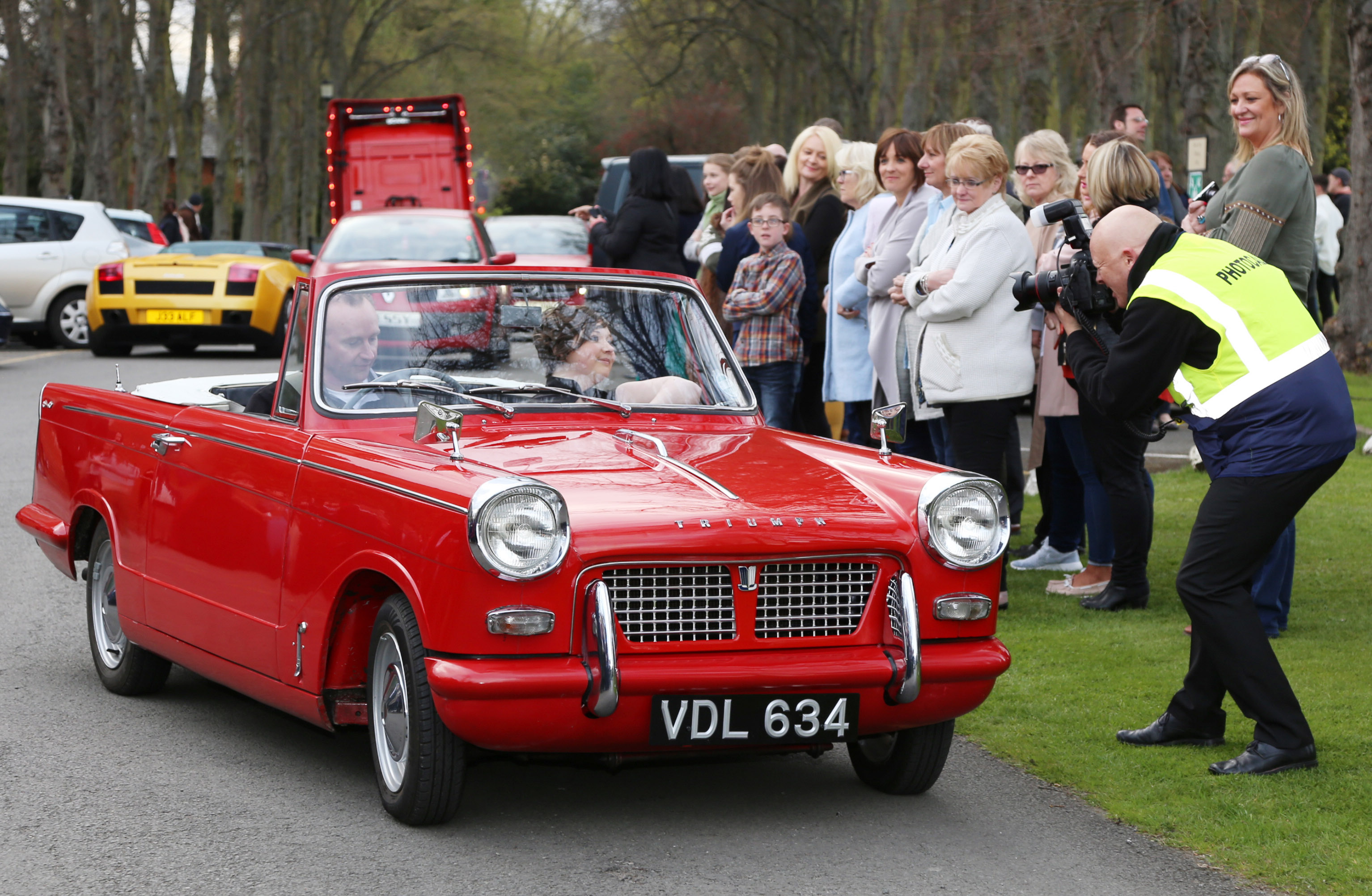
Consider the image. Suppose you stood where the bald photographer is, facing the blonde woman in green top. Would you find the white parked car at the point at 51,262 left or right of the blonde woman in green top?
left

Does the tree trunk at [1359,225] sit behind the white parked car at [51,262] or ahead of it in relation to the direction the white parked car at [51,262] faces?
behind

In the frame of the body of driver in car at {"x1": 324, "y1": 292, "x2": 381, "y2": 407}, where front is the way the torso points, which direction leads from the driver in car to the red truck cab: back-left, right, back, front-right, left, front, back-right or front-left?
back-left

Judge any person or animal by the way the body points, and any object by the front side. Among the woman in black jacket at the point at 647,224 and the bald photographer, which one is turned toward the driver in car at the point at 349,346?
the bald photographer

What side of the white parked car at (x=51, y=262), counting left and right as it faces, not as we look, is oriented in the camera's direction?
left

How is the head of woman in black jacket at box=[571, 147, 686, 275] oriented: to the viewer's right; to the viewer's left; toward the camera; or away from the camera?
away from the camera

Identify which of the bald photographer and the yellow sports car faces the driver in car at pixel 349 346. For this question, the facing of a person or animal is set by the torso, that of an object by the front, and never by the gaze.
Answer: the bald photographer

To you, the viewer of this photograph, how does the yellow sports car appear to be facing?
facing away from the viewer

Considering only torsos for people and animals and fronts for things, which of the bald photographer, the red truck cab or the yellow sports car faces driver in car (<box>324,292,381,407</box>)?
the bald photographer

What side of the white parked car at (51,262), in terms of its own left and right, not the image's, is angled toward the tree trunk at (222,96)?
right

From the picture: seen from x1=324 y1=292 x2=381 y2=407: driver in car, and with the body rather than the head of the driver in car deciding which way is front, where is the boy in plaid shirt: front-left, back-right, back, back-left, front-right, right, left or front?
left

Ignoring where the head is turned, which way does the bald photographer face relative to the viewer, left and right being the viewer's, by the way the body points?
facing to the left of the viewer

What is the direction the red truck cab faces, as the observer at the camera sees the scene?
facing away from the viewer
